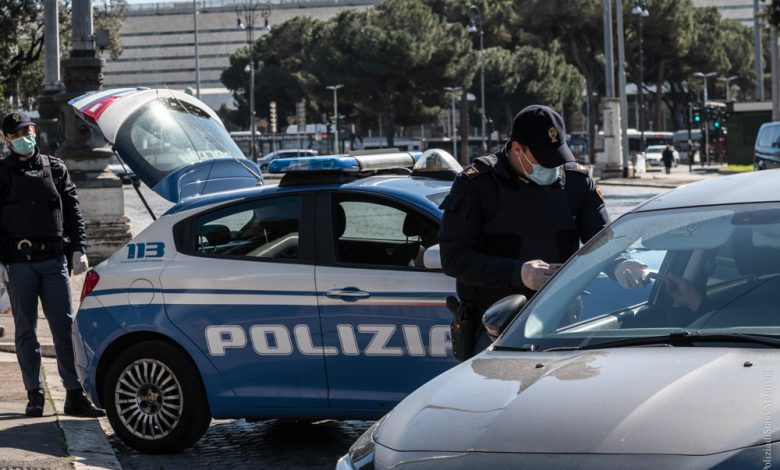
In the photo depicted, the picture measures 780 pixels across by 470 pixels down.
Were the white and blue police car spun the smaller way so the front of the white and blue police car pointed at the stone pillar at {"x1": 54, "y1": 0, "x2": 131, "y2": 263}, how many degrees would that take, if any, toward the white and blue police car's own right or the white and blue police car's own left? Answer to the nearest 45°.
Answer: approximately 90° to the white and blue police car's own left

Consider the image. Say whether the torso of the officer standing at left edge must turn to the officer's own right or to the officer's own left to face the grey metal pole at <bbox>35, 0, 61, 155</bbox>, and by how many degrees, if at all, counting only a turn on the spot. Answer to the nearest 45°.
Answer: approximately 180°

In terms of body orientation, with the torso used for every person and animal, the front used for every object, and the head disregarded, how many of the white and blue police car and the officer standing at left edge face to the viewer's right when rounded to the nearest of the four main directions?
1

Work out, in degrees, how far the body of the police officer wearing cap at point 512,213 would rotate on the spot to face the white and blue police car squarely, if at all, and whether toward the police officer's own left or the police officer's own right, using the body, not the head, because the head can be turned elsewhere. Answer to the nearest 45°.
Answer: approximately 180°

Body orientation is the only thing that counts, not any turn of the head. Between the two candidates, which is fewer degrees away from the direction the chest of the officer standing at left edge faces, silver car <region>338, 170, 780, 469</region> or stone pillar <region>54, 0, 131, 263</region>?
the silver car

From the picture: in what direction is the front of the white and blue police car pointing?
to the viewer's right

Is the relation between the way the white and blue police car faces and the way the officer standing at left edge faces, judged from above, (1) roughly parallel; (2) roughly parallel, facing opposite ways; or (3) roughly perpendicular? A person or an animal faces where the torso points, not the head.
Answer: roughly perpendicular

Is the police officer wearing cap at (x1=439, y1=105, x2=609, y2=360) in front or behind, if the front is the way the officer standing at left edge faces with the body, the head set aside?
in front

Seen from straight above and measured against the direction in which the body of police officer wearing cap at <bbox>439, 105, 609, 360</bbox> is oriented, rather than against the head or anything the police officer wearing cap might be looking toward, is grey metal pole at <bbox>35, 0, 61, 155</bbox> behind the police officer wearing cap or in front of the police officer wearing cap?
behind

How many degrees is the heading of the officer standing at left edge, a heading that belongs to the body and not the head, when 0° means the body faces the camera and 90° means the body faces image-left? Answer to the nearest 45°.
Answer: approximately 0°

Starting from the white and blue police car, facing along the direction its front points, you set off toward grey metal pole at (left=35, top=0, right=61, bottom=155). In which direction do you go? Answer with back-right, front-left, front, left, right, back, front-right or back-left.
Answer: left
